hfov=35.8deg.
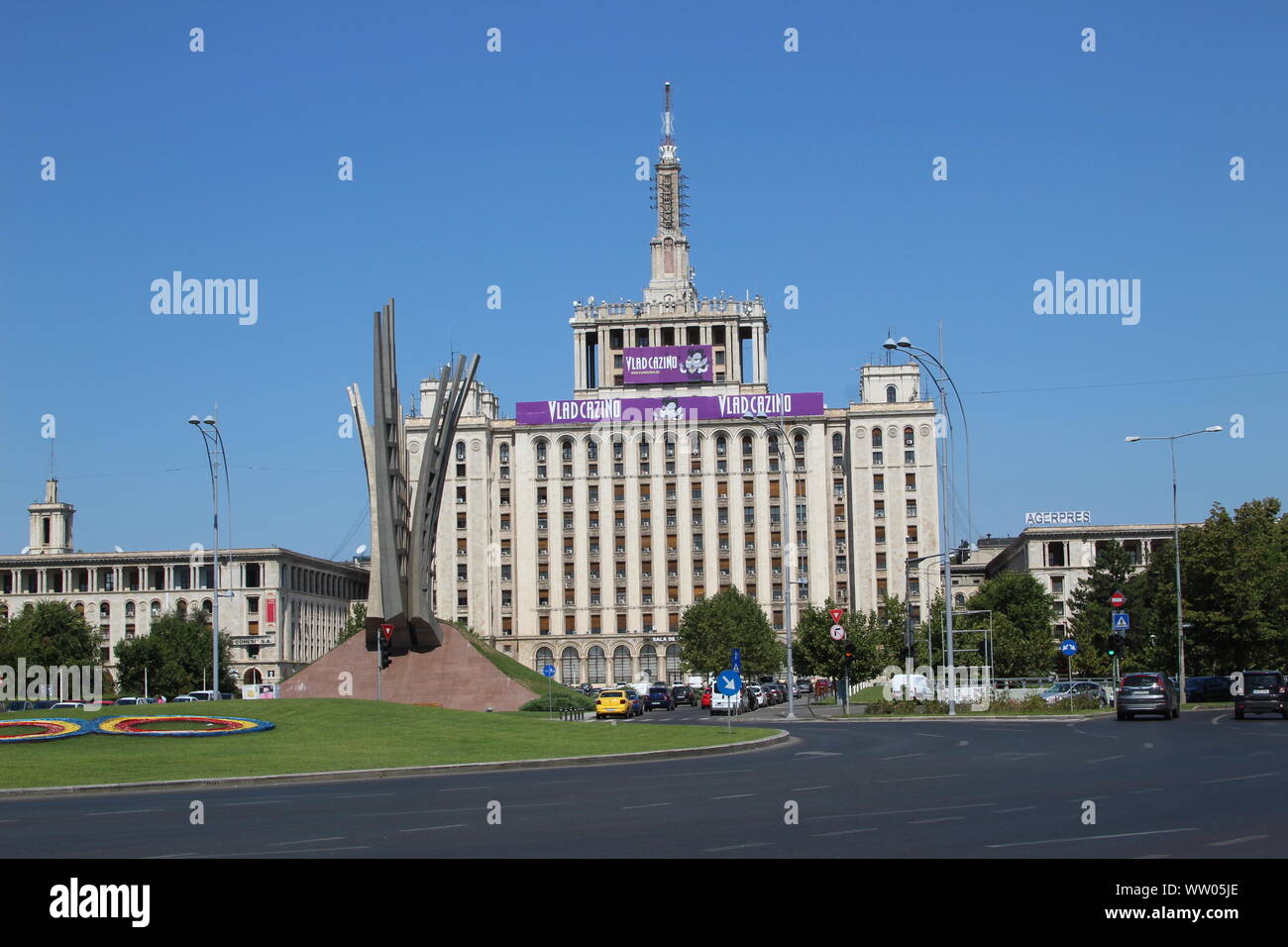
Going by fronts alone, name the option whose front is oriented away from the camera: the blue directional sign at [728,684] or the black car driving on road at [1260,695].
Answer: the black car driving on road

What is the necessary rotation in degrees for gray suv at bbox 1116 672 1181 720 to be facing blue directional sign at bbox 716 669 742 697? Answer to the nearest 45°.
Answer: approximately 135° to its left

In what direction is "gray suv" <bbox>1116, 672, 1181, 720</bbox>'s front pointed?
away from the camera

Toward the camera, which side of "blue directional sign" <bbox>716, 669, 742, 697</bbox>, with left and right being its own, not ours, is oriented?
front

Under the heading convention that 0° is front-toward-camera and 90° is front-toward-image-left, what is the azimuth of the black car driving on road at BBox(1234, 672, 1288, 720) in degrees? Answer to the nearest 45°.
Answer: approximately 180°

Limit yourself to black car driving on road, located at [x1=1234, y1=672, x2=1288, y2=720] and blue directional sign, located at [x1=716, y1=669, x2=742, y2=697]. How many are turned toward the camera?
1

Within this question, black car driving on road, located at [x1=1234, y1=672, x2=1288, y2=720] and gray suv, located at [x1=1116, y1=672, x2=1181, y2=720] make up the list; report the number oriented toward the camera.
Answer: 0

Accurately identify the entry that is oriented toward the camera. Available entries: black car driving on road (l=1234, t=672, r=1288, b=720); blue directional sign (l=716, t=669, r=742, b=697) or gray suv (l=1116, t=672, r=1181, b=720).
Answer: the blue directional sign

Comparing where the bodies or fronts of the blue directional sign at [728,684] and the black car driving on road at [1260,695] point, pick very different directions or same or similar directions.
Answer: very different directions

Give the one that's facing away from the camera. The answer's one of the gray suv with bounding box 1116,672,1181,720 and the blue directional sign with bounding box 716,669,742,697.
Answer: the gray suv

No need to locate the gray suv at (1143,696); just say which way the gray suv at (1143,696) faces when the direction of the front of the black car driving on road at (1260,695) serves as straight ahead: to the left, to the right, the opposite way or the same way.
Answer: the same way

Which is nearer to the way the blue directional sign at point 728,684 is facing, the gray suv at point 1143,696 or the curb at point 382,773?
the curb

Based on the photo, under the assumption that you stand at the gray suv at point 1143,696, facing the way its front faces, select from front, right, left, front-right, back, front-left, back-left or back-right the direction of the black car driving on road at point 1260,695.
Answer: right

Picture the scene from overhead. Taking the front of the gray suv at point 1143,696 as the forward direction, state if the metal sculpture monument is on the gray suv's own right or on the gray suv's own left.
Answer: on the gray suv's own left

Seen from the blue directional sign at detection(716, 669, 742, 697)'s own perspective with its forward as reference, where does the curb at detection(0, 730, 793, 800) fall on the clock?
The curb is roughly at 1 o'clock from the blue directional sign.

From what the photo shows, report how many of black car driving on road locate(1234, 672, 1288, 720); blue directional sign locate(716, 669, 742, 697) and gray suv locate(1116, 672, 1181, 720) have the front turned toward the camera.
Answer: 1
